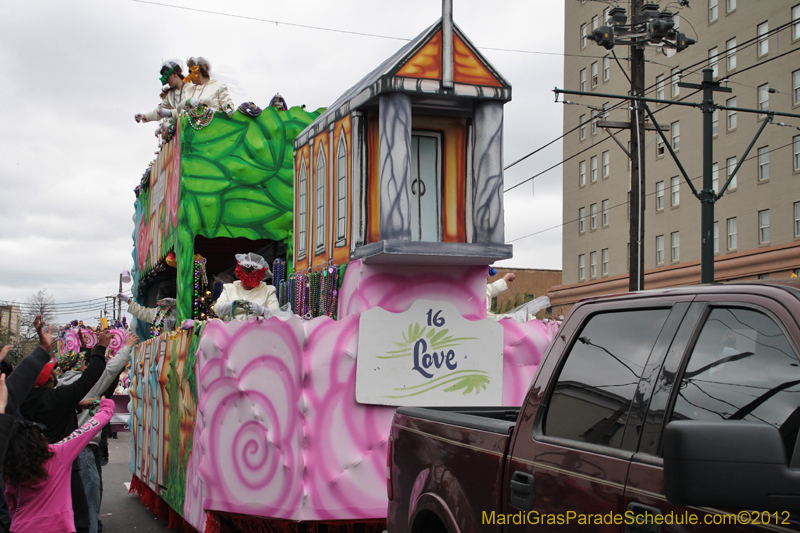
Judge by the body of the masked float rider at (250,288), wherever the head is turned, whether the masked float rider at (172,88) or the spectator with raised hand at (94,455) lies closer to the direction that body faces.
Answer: the spectator with raised hand

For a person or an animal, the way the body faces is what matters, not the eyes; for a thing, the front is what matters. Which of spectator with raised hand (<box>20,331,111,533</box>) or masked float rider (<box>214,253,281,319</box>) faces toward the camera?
the masked float rider

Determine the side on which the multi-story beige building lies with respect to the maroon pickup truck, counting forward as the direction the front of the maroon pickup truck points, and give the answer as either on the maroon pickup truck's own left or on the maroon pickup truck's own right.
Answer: on the maroon pickup truck's own left

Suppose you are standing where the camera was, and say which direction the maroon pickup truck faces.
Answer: facing the viewer and to the right of the viewer

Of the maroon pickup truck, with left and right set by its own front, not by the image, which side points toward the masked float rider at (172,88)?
back

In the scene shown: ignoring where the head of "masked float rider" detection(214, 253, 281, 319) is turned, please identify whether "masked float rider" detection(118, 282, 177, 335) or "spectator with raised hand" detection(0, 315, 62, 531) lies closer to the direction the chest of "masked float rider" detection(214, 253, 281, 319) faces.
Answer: the spectator with raised hand

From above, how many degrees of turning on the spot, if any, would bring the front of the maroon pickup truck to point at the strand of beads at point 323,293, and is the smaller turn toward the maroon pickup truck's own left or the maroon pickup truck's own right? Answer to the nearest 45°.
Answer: approximately 180°

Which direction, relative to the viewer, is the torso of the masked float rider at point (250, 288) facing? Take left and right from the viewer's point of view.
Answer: facing the viewer

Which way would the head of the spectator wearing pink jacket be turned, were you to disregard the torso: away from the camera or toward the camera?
away from the camera

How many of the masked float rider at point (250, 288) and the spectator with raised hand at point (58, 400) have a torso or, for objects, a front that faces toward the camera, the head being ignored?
1

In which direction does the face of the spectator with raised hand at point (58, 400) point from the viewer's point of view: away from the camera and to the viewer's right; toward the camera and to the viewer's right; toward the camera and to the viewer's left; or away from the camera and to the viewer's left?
away from the camera and to the viewer's right

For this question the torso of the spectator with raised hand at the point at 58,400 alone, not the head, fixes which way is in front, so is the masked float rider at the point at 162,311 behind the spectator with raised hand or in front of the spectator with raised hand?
in front

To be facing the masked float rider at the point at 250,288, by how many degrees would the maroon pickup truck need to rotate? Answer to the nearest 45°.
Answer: approximately 180°

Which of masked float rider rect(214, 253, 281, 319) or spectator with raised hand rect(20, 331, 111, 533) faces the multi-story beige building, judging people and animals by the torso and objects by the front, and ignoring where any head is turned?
the spectator with raised hand

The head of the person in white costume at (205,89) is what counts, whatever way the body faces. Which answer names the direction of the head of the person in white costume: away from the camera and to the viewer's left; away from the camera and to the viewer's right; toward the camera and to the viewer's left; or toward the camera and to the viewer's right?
toward the camera and to the viewer's left

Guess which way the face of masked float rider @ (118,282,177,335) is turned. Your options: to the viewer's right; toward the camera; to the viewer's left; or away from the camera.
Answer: to the viewer's left

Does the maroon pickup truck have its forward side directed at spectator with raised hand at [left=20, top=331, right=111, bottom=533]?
no

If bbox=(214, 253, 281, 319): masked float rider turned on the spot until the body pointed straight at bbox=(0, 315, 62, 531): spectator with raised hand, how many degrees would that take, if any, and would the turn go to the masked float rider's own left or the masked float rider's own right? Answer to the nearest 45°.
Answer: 0° — they already face them
